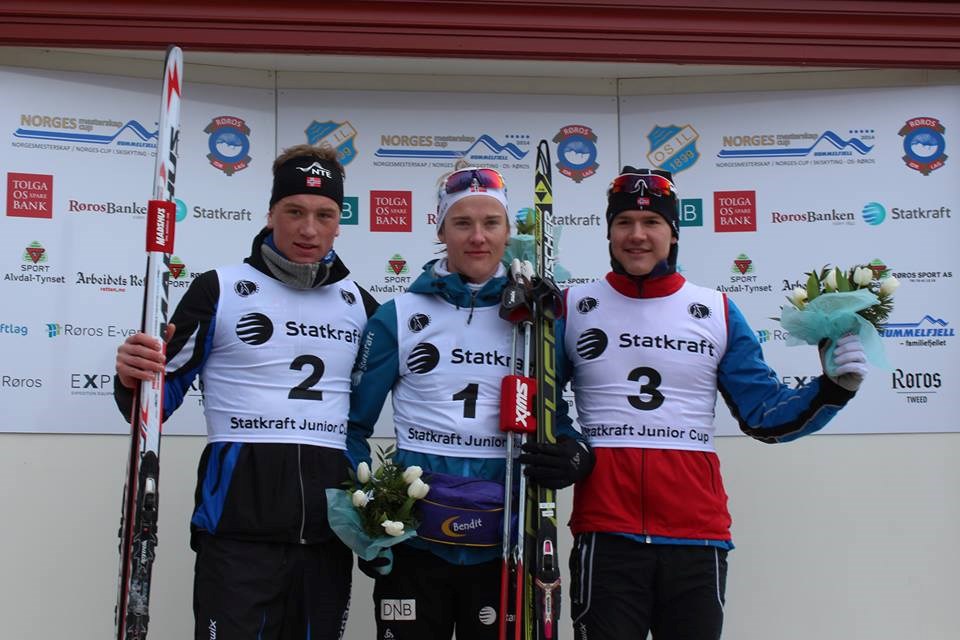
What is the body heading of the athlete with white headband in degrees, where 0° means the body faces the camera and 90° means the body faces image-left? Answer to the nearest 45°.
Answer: approximately 0°

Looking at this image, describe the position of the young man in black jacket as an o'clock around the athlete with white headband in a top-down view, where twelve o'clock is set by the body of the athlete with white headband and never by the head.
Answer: The young man in black jacket is roughly at 3 o'clock from the athlete with white headband.
